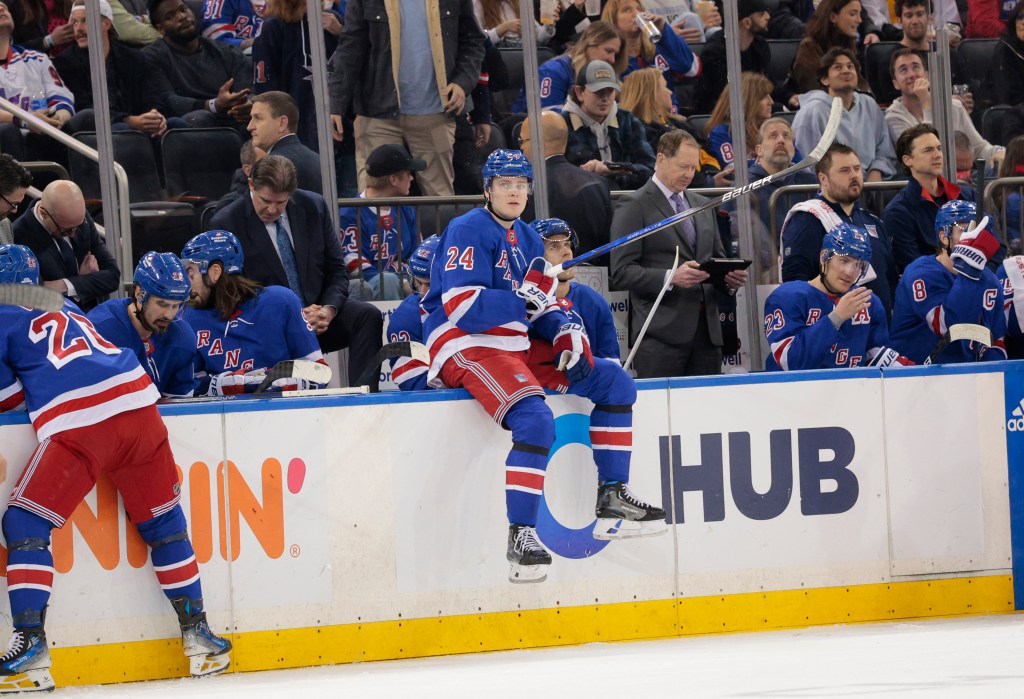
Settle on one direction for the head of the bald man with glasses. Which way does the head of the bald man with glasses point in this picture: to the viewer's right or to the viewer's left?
to the viewer's right

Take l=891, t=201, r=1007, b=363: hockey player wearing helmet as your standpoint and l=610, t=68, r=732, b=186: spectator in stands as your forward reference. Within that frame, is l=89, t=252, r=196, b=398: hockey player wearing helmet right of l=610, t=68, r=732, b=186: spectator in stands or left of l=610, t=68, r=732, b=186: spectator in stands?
left

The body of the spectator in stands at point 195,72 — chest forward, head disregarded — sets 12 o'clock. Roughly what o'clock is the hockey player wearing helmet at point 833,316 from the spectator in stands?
The hockey player wearing helmet is roughly at 11 o'clock from the spectator in stands.

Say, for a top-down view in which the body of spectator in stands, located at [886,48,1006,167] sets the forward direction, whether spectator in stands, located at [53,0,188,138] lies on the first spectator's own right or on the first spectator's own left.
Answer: on the first spectator's own right

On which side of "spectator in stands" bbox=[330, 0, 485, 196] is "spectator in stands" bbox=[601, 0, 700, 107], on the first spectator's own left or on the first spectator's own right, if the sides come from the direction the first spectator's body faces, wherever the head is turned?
on the first spectator's own left

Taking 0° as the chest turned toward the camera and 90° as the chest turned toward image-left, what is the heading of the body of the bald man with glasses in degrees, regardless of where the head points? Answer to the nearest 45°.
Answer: approximately 315°

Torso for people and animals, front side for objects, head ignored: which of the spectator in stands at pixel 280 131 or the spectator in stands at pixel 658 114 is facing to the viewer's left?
the spectator in stands at pixel 280 131
